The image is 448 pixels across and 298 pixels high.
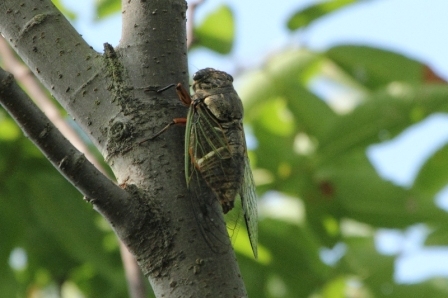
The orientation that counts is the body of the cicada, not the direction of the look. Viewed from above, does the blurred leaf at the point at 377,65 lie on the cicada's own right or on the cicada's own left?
on the cicada's own right

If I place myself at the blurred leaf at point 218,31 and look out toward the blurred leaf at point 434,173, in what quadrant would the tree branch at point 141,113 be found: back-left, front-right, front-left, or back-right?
back-right

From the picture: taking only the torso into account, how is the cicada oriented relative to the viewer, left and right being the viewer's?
facing away from the viewer and to the left of the viewer

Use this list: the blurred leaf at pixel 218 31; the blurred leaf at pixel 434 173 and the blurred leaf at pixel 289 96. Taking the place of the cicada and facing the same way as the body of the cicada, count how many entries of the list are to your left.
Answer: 0
